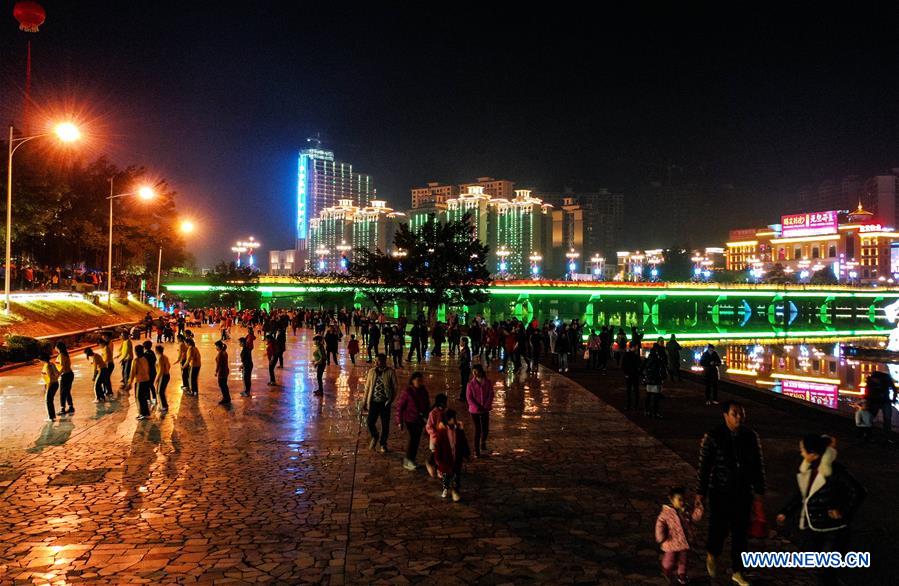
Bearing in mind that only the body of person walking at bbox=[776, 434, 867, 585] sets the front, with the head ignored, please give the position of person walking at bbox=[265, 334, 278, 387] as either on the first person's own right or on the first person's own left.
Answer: on the first person's own right

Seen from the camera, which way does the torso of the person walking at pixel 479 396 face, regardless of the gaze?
toward the camera

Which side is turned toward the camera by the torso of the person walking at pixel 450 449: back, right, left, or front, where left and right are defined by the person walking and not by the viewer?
front

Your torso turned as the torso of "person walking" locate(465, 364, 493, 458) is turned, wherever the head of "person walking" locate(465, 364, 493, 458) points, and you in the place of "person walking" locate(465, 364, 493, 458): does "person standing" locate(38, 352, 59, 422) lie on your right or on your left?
on your right

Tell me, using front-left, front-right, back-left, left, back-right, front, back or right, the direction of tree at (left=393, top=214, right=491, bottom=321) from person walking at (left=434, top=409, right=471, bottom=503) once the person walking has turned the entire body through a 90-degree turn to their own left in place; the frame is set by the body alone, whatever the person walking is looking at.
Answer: left

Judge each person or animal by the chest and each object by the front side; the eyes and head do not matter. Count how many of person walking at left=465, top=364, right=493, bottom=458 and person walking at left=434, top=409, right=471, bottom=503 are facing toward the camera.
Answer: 2

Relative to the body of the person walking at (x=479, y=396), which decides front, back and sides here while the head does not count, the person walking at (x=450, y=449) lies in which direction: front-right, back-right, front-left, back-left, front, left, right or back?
front

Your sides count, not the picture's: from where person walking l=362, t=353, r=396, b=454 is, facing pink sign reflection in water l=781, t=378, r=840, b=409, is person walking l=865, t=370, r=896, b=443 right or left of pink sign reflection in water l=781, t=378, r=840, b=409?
right

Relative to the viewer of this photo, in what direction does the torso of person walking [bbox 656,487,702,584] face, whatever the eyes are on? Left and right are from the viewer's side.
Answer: facing the viewer and to the right of the viewer

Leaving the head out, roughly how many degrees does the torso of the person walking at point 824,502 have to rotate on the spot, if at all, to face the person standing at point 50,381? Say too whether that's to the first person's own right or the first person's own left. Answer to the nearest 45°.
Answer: approximately 45° to the first person's own right

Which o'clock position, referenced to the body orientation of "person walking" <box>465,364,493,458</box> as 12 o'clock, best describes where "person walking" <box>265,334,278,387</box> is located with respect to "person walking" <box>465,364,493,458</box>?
"person walking" <box>265,334,278,387</box> is roughly at 5 o'clock from "person walking" <box>465,364,493,458</box>.

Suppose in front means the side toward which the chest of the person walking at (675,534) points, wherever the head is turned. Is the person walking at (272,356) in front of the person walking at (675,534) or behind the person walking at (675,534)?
behind

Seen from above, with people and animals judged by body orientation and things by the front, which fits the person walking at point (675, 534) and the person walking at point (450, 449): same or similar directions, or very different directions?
same or similar directions

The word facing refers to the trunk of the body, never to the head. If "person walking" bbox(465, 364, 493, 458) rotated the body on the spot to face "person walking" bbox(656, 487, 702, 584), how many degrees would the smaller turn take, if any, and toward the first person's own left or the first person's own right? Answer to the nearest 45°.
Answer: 0° — they already face them

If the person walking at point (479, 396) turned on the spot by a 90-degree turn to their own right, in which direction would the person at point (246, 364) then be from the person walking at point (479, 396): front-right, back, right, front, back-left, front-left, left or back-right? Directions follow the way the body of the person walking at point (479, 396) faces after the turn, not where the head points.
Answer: front-right
